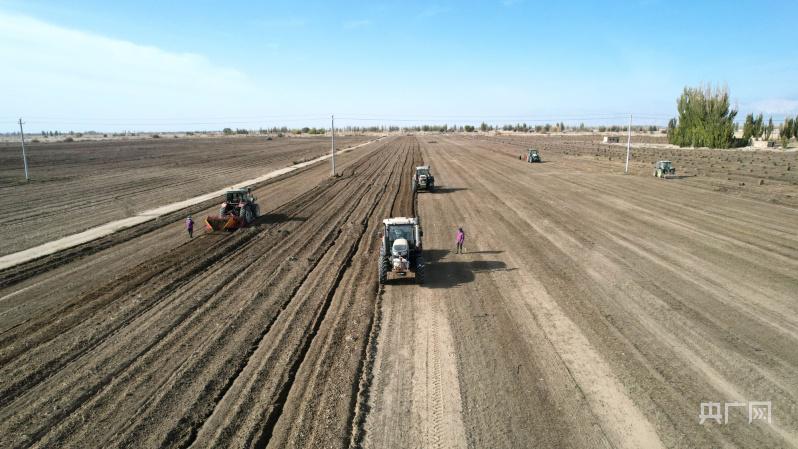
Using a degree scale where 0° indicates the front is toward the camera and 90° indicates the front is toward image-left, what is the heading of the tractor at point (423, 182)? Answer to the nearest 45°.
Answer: approximately 0°

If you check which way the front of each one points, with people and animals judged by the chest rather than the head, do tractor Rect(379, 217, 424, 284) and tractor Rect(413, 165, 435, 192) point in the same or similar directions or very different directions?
same or similar directions

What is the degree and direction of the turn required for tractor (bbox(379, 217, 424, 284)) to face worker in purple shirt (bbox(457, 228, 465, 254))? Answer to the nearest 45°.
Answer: approximately 135° to its left

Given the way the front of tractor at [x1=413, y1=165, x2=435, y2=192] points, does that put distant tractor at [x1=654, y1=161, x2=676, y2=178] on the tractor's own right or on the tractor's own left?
on the tractor's own left

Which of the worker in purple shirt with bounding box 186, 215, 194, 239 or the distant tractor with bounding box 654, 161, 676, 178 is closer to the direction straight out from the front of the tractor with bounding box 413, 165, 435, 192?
the worker in purple shirt

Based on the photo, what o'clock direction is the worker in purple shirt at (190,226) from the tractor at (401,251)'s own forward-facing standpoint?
The worker in purple shirt is roughly at 4 o'clock from the tractor.

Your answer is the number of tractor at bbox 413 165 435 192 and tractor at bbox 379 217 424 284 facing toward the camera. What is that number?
2

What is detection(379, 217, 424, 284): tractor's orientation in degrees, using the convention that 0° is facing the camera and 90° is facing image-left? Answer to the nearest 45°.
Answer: approximately 0°

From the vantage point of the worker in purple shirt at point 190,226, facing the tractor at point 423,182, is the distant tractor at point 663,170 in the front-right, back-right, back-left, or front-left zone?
front-right

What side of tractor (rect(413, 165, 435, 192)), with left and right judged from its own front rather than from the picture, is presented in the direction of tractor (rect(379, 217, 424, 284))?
front

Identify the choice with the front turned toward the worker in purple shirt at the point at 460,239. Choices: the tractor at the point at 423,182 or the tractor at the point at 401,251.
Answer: the tractor at the point at 423,182

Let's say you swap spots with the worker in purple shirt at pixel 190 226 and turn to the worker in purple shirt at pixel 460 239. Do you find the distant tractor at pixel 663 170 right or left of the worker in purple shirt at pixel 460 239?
left

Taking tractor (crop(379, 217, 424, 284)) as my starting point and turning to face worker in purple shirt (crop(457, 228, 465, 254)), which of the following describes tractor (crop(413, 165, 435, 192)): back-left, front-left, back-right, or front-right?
front-left

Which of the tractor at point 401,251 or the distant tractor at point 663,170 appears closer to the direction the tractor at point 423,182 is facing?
the tractor
